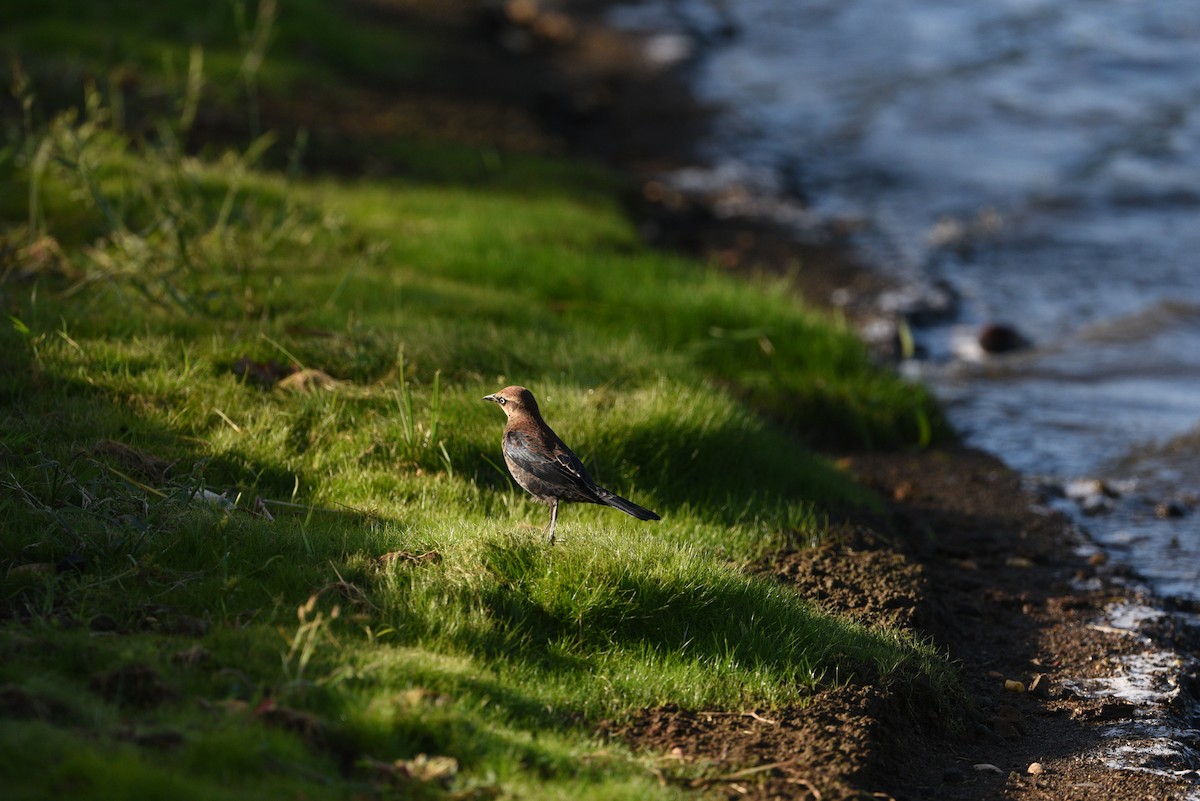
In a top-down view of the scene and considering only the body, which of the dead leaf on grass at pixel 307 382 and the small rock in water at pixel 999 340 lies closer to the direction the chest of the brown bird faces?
the dead leaf on grass

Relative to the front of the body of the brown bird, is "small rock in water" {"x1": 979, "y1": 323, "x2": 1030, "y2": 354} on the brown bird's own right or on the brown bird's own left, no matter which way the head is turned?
on the brown bird's own right

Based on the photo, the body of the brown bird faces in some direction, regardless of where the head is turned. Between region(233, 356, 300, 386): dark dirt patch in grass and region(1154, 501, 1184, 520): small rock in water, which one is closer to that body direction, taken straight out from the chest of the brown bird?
the dark dirt patch in grass

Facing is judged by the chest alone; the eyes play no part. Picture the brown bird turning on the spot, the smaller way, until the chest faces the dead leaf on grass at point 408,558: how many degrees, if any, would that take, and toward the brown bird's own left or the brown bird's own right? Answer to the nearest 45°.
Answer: approximately 45° to the brown bird's own left

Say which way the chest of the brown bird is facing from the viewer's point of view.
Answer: to the viewer's left

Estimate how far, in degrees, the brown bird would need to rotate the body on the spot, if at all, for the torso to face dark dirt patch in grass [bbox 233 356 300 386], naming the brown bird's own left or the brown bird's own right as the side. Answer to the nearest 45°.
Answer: approximately 45° to the brown bird's own right
